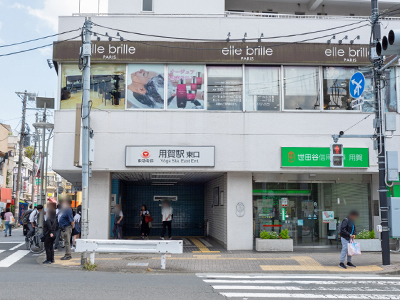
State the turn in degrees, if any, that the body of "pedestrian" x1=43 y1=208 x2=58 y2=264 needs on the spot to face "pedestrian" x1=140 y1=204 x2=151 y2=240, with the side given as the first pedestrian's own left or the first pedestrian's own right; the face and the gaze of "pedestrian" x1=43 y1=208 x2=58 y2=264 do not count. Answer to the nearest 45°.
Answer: approximately 180°

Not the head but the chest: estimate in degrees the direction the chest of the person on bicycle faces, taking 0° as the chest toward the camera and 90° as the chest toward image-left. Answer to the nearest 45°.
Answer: approximately 270°

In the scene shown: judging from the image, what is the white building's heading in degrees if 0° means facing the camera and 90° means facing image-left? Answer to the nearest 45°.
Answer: approximately 0°

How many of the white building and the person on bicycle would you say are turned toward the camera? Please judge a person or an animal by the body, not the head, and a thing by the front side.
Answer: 1

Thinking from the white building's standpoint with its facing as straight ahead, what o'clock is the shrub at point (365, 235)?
The shrub is roughly at 9 o'clock from the white building.

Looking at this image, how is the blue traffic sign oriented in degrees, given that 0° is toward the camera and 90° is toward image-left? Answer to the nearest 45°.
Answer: approximately 45°

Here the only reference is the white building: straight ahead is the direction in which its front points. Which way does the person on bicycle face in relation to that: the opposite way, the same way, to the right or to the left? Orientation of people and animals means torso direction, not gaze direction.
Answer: to the left
